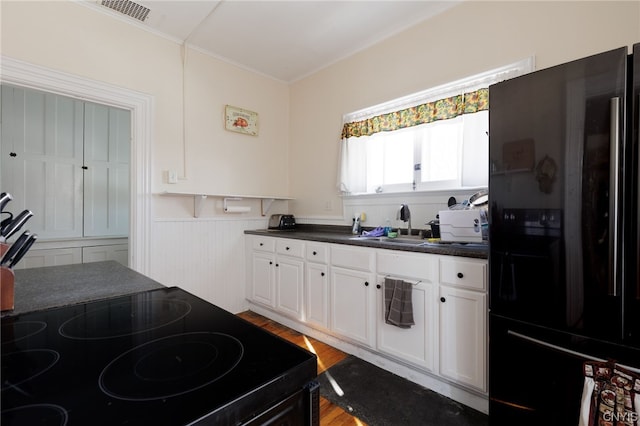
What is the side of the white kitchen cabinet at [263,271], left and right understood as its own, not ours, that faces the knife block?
front

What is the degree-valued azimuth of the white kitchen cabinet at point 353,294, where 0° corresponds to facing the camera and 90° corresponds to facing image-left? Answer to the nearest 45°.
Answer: approximately 45°

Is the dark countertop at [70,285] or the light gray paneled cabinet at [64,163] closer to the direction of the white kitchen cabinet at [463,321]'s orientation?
the dark countertop

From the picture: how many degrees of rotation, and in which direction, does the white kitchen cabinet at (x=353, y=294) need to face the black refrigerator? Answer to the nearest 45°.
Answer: approximately 90° to its left

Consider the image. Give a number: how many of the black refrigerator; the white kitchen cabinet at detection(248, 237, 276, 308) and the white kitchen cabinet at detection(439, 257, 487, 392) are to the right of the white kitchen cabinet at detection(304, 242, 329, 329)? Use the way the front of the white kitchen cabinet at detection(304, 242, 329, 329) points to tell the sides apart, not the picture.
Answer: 1

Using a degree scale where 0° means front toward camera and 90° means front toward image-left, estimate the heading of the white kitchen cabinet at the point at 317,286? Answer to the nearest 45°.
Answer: approximately 45°

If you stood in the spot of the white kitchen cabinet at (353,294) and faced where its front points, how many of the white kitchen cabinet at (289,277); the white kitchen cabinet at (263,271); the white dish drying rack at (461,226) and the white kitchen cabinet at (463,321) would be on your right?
2

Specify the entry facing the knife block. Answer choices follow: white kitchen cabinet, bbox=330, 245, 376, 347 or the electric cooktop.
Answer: the white kitchen cabinet

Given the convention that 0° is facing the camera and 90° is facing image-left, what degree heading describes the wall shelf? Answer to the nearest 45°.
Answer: approximately 315°

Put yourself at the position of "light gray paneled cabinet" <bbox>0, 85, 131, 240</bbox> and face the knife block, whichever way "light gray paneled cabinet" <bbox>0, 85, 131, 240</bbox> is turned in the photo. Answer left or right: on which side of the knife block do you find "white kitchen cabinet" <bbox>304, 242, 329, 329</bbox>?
left

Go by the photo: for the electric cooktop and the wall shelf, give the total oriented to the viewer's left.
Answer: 0

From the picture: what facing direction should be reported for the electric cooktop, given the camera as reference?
facing the viewer and to the right of the viewer

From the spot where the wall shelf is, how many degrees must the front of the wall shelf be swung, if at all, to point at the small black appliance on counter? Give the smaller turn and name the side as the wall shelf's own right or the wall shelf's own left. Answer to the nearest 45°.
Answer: approximately 45° to the wall shelf's own left

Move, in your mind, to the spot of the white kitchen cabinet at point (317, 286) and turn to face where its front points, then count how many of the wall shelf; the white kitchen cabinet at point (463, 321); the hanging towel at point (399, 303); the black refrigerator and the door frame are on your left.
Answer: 3
